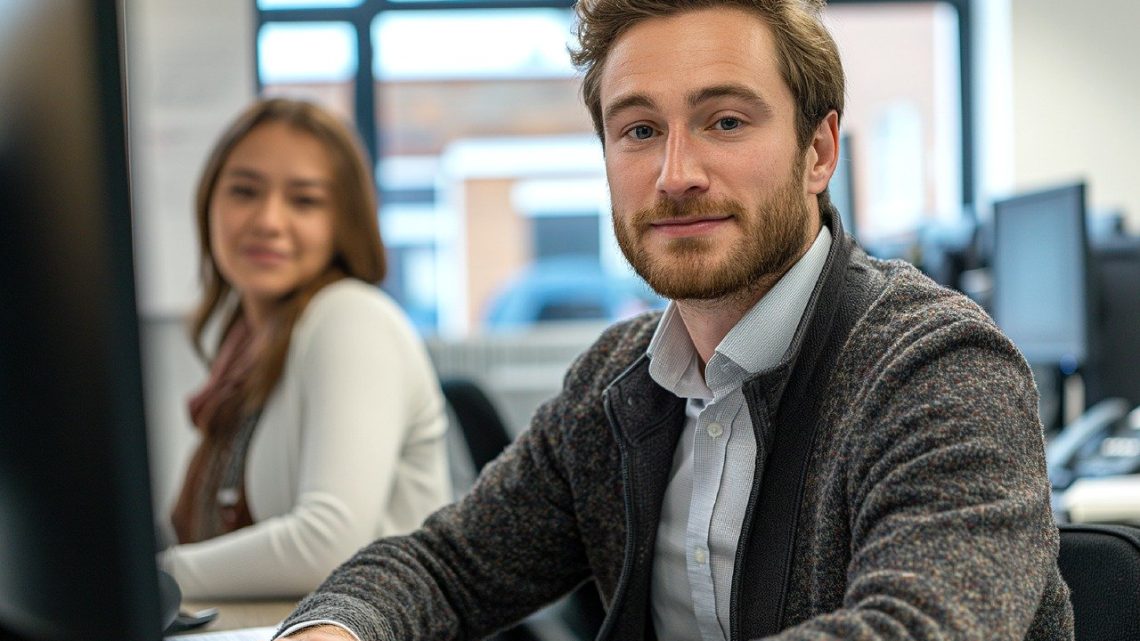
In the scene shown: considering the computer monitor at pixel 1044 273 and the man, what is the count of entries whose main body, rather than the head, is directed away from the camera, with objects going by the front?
0

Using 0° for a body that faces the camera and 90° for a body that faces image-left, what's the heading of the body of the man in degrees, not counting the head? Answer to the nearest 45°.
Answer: approximately 45°

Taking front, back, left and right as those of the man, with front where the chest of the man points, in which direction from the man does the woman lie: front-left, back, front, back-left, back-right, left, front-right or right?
right

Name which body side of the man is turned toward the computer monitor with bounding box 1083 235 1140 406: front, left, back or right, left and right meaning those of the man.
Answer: back

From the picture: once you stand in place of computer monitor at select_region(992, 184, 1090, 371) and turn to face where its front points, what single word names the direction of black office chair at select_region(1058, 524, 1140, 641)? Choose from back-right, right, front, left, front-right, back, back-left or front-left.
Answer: front-left

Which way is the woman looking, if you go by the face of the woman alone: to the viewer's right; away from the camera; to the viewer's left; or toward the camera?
toward the camera

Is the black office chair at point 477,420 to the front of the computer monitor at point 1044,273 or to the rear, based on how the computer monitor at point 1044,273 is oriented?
to the front

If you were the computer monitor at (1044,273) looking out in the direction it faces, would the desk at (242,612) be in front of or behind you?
in front

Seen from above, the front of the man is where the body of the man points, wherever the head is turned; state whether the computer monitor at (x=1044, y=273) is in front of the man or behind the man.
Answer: behind

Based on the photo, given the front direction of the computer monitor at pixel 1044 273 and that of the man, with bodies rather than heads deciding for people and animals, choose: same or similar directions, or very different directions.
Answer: same or similar directions

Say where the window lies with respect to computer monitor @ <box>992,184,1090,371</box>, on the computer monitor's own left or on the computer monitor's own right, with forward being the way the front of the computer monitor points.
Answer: on the computer monitor's own right

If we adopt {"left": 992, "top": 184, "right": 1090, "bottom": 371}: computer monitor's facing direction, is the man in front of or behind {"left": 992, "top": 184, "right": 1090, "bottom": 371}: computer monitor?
in front

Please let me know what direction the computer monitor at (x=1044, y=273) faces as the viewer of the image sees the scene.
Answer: facing the viewer and to the left of the viewer
